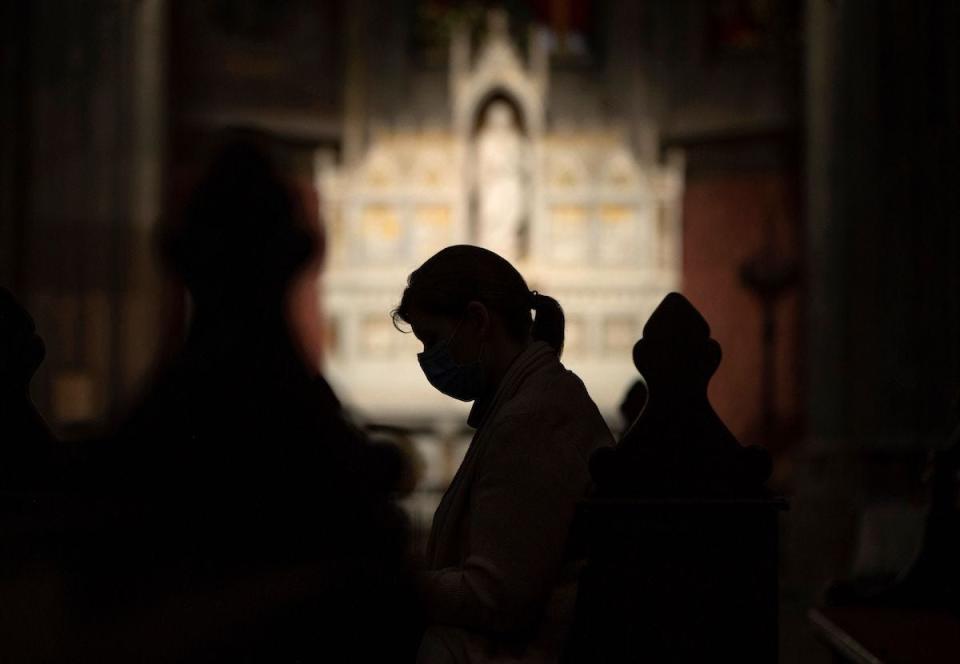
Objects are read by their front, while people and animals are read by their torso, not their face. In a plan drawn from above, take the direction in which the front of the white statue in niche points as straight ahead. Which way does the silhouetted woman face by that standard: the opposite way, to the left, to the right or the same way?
to the right

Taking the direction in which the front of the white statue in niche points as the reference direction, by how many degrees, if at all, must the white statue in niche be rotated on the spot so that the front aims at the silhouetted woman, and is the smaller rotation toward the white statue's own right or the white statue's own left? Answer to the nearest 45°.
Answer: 0° — it already faces them

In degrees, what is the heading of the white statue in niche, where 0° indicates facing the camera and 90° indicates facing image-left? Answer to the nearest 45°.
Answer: approximately 0°

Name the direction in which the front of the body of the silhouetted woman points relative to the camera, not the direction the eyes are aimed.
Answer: to the viewer's left

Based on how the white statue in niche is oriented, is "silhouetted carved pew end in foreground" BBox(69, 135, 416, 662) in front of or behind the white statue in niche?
in front

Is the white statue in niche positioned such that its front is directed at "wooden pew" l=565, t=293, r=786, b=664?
yes

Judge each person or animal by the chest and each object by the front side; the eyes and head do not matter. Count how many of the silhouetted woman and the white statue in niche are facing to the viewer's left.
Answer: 1
